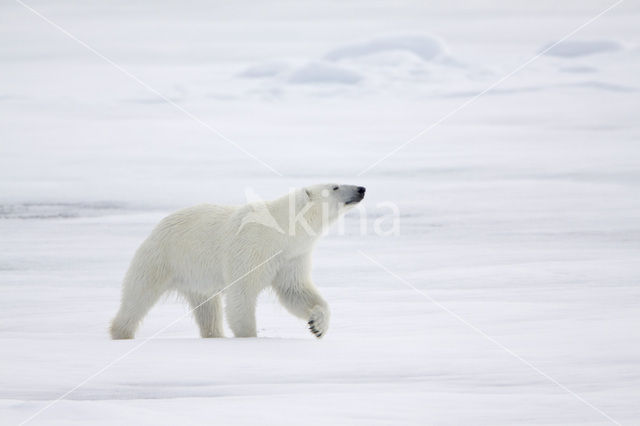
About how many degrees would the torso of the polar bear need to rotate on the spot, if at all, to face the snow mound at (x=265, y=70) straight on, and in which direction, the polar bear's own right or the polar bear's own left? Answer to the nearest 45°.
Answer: approximately 90° to the polar bear's own left

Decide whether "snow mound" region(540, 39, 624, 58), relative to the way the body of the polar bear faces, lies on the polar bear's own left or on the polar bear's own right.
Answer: on the polar bear's own left

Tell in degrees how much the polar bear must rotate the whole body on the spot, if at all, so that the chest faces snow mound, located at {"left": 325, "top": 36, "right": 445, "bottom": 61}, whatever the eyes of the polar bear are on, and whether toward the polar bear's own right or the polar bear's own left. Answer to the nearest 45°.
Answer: approximately 90° to the polar bear's own left

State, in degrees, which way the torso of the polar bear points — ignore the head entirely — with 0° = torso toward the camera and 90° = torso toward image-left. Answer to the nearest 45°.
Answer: approximately 270°

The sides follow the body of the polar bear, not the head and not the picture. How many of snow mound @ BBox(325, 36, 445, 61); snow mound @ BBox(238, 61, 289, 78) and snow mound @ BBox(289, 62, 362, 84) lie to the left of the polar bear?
3

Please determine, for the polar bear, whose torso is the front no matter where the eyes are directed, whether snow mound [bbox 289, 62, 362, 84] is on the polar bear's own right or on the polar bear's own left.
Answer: on the polar bear's own left
